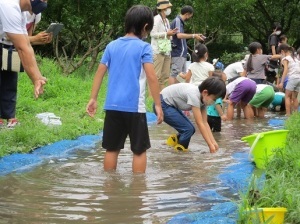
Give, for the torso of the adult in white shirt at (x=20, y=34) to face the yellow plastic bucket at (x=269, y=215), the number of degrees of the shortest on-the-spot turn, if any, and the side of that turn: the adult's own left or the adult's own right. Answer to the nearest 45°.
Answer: approximately 45° to the adult's own right

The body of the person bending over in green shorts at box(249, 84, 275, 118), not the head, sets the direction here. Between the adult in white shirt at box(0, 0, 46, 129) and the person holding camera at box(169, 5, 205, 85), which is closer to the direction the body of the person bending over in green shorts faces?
the person holding camera

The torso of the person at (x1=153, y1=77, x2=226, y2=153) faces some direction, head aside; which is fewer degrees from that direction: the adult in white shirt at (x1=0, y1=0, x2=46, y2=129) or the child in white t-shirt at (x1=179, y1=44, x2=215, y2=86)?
the child in white t-shirt

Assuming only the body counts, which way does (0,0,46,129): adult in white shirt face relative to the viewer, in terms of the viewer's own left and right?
facing to the right of the viewer

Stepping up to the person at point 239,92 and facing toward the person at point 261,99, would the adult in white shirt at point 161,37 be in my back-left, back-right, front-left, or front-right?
back-left

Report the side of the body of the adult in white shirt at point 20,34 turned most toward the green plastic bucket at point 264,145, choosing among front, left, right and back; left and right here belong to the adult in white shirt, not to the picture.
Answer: front

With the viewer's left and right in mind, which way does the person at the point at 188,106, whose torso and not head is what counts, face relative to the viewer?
facing to the right of the viewer

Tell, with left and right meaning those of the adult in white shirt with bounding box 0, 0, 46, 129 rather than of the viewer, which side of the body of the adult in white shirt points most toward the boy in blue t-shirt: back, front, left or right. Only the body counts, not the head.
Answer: front

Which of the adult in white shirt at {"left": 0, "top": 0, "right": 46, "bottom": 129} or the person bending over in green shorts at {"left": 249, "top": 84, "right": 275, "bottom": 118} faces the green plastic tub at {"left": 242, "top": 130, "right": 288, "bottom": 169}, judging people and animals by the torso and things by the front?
the adult in white shirt
